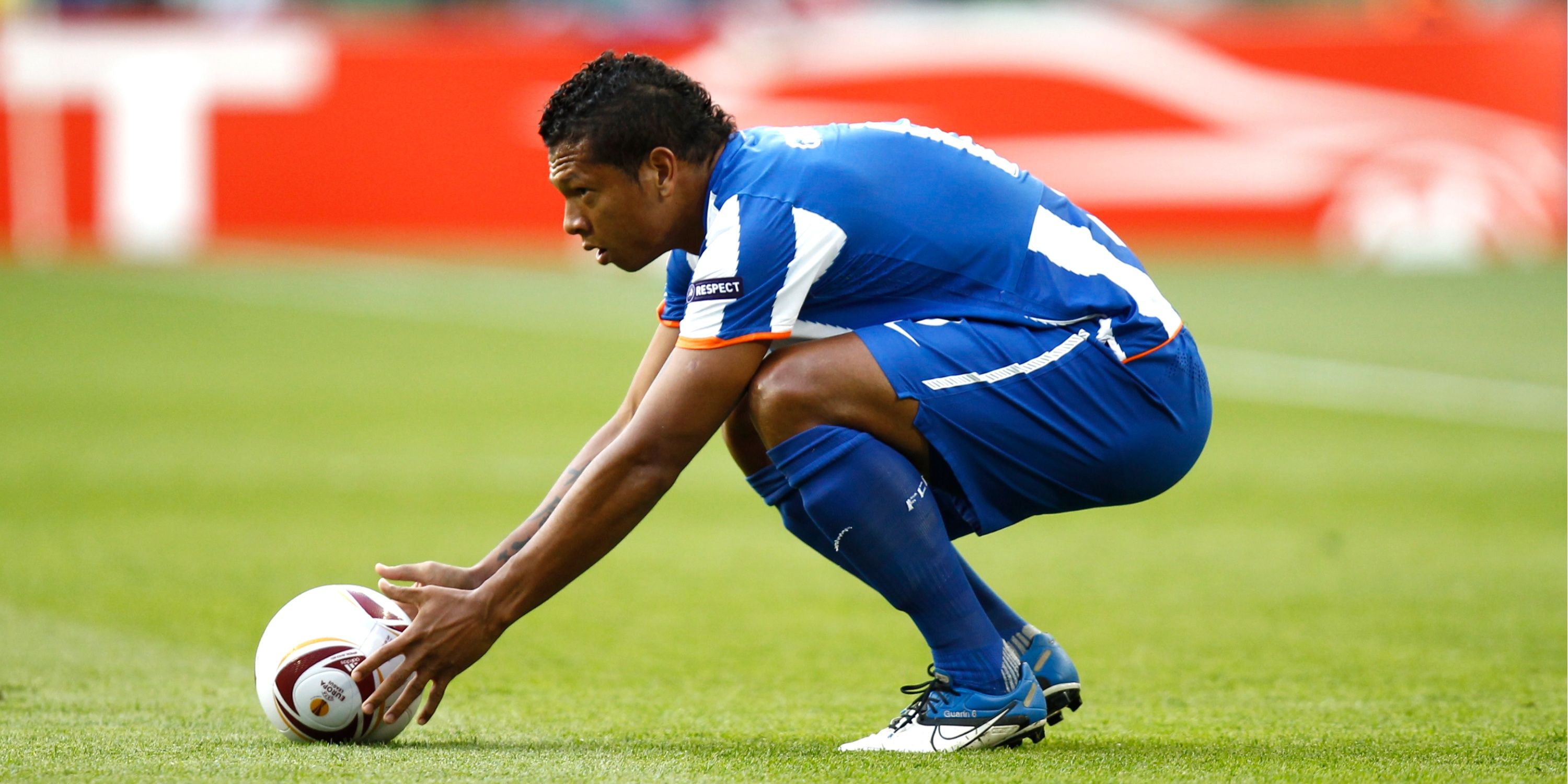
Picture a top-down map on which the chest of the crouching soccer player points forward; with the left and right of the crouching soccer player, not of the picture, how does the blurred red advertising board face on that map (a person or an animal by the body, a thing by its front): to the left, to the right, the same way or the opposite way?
to the left

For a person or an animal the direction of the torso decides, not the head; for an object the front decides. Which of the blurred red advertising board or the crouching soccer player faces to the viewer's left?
the crouching soccer player

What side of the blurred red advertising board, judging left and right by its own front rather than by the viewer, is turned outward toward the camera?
front

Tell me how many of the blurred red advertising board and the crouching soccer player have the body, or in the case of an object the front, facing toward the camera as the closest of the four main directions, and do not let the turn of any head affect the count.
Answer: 1

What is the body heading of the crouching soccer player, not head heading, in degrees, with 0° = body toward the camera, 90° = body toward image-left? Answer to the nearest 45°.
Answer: approximately 90°

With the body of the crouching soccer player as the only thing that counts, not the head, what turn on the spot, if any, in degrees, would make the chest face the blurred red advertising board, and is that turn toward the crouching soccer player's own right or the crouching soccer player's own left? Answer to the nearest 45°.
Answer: approximately 90° to the crouching soccer player's own right

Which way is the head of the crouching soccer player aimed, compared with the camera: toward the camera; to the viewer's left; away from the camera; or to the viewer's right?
to the viewer's left

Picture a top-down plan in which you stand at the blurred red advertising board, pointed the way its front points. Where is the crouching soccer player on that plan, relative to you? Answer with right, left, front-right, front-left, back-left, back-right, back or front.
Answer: front
